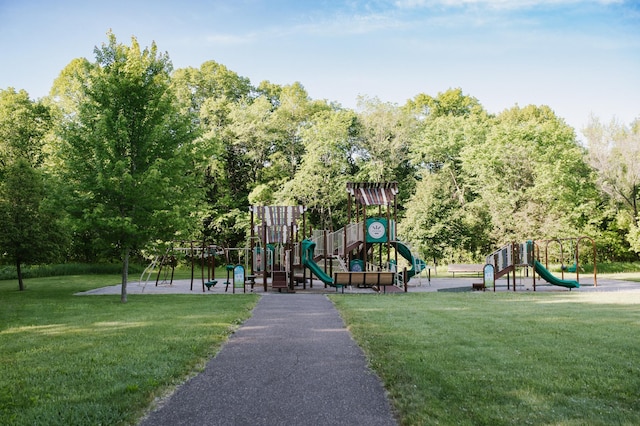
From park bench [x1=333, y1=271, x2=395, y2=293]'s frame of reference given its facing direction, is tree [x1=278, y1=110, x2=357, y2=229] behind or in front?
in front

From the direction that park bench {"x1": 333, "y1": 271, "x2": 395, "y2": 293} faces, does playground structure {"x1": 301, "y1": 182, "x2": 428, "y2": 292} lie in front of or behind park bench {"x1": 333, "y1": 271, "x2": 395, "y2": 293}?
in front

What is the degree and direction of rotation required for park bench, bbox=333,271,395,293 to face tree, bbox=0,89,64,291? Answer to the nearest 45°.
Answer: approximately 90° to its left

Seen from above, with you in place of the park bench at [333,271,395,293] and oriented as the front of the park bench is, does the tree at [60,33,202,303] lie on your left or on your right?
on your left

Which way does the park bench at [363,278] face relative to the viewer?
away from the camera

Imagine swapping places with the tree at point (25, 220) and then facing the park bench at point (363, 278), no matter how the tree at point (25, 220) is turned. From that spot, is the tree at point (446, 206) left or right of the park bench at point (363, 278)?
left
